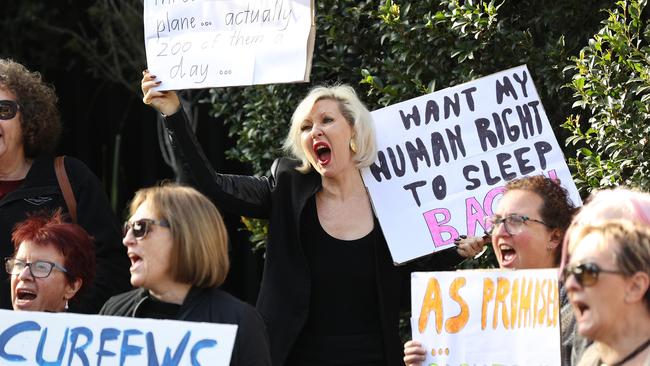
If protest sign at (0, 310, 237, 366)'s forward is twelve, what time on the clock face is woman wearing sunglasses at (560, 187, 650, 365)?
The woman wearing sunglasses is roughly at 10 o'clock from the protest sign.

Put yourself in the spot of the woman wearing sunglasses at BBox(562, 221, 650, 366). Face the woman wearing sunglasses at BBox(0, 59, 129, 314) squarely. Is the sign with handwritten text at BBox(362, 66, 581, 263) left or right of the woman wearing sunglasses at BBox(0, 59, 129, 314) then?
right

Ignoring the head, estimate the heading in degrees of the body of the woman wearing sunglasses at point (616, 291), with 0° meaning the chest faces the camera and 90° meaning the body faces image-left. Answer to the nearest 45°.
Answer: approximately 45°

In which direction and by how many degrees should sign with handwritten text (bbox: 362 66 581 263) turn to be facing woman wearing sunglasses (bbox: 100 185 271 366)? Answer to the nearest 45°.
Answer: approximately 45° to its right

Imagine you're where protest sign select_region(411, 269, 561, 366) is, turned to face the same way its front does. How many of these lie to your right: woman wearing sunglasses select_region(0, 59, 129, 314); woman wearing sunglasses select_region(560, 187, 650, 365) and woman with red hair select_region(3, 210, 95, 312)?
2

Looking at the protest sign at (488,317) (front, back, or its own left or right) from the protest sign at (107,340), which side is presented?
right
